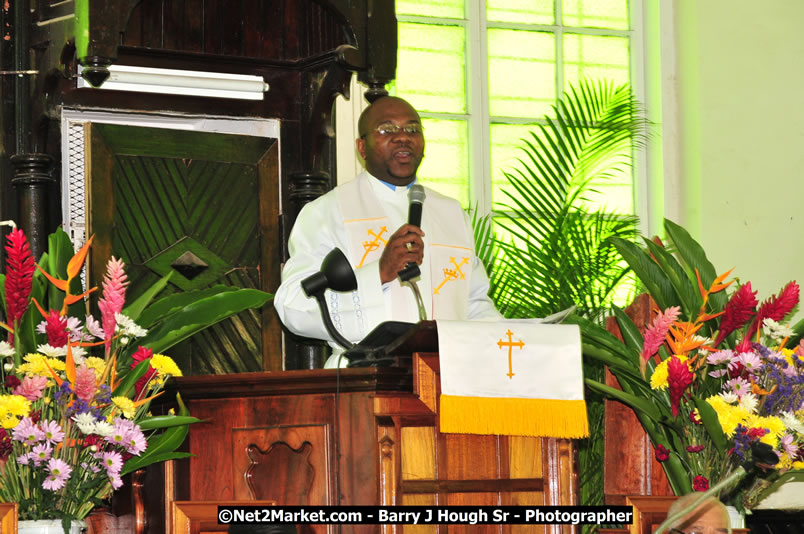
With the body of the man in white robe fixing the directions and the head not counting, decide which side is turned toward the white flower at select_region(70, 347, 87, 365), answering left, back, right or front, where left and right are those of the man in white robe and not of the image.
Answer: right

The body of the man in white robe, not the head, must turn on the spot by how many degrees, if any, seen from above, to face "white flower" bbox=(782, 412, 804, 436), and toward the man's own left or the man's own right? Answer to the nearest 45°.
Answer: approximately 45° to the man's own left

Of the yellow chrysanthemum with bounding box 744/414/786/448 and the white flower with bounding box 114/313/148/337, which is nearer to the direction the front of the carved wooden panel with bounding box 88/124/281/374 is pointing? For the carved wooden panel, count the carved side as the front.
the white flower

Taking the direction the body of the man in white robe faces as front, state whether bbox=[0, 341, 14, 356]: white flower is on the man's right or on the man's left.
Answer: on the man's right

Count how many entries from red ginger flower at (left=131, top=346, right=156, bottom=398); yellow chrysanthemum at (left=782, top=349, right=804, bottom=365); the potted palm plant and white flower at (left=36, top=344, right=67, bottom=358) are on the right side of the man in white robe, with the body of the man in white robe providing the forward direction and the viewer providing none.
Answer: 2

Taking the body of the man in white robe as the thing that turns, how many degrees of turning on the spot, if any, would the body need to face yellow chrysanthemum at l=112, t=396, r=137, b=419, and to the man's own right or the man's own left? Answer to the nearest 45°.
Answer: approximately 90° to the man's own right

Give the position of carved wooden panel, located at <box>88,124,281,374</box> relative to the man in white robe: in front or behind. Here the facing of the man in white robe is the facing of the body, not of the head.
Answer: behind

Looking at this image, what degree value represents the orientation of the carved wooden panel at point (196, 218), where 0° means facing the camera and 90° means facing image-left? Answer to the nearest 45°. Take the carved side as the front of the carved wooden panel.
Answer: approximately 0°

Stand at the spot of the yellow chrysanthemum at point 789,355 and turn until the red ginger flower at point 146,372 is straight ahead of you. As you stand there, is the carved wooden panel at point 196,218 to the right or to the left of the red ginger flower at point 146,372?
right

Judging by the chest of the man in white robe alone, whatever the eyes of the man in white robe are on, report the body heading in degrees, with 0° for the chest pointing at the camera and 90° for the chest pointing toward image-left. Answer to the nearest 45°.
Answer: approximately 315°

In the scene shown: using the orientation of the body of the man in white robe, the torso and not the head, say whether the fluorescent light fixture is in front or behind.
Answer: behind

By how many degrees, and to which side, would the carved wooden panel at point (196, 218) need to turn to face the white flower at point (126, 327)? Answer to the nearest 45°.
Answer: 0° — it already faces it

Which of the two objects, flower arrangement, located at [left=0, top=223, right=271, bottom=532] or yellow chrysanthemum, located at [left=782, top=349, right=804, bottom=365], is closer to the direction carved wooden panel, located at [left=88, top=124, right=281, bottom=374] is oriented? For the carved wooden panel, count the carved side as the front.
the flower arrangement
